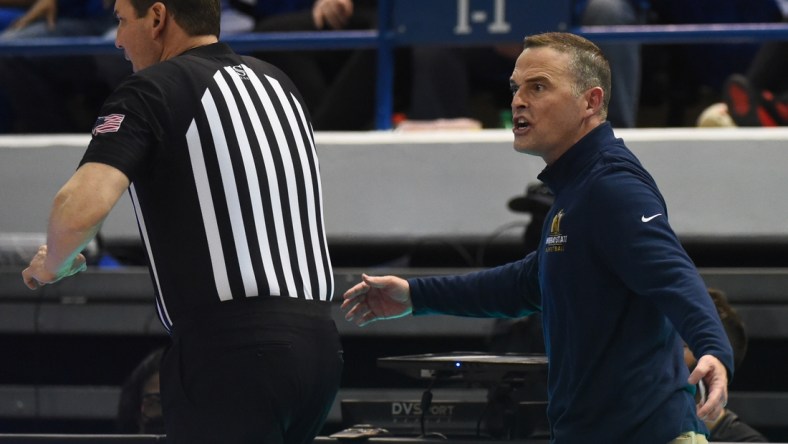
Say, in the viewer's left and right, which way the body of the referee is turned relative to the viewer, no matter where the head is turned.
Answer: facing away from the viewer and to the left of the viewer

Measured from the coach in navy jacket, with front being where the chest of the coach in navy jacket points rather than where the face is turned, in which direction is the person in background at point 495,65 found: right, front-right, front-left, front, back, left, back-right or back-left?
right

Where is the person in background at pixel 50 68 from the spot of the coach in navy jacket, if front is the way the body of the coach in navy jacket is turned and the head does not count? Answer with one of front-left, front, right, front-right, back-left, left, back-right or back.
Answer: front-right

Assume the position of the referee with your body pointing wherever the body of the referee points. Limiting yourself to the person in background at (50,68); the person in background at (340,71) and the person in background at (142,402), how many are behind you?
0

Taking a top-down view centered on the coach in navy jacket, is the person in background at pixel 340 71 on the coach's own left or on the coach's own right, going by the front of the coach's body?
on the coach's own right

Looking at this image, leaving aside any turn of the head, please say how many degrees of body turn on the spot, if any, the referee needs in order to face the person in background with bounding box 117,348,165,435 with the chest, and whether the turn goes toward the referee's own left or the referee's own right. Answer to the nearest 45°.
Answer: approximately 45° to the referee's own right

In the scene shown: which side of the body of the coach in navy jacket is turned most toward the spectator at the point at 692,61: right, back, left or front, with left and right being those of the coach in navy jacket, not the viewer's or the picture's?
right

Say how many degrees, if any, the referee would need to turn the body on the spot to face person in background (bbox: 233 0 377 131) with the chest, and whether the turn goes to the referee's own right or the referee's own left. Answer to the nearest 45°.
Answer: approximately 45° to the referee's own right

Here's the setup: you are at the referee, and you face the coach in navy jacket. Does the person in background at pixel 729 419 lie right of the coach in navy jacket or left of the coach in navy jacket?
left

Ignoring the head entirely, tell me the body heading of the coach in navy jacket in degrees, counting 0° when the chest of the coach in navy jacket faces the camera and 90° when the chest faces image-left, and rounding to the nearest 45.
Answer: approximately 90°

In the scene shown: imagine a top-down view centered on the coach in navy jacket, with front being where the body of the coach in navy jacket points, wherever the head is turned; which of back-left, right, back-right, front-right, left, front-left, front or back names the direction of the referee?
front

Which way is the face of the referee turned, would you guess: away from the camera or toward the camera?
away from the camera

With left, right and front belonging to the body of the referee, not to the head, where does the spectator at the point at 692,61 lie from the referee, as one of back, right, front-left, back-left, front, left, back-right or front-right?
right

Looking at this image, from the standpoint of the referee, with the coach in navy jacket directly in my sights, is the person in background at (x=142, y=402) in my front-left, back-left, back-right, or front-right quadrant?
back-left
